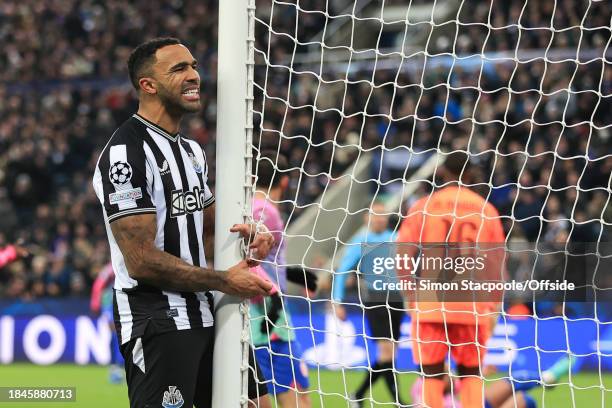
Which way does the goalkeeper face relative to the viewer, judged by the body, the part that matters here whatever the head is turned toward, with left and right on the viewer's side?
facing away from the viewer

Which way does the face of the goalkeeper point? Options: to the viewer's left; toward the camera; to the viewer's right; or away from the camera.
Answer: away from the camera
